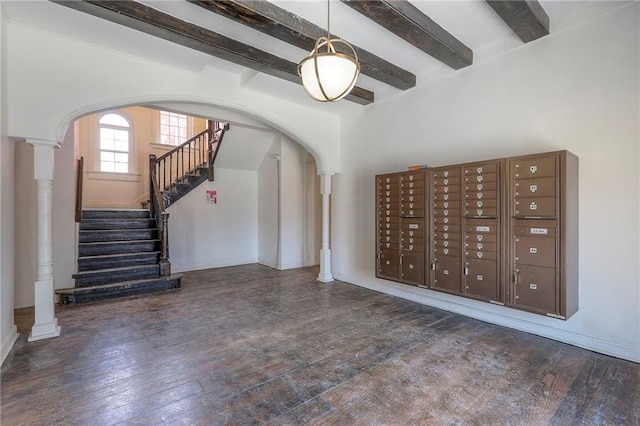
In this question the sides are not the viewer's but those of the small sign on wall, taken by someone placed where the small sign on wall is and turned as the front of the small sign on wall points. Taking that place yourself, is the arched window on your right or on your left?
on your right

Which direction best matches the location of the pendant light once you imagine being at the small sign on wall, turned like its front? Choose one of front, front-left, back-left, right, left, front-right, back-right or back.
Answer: front

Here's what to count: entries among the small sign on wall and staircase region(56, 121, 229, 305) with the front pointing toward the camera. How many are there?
2

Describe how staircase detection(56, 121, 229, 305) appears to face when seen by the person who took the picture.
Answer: facing the viewer

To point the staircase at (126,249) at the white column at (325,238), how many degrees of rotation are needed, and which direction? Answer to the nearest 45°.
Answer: approximately 45° to its left

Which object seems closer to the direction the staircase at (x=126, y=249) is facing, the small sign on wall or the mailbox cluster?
the mailbox cluster

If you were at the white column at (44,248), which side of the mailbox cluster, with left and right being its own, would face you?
front

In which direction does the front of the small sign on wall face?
toward the camera

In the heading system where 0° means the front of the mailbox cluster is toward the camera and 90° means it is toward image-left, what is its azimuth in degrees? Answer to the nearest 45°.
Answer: approximately 45°

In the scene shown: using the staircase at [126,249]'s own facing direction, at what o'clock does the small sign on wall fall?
The small sign on wall is roughly at 8 o'clock from the staircase.

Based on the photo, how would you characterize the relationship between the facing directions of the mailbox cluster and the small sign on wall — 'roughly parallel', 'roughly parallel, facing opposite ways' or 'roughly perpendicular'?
roughly perpendicular

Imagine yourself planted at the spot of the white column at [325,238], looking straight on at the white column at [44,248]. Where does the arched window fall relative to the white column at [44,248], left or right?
right

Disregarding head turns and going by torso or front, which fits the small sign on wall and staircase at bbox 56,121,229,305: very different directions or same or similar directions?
same or similar directions

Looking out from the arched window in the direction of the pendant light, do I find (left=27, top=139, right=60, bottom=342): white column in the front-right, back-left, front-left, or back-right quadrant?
front-right

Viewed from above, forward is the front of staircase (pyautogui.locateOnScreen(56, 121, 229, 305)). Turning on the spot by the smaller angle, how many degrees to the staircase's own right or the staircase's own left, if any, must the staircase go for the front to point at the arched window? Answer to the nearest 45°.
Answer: approximately 180°

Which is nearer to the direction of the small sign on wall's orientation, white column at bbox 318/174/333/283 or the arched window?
the white column
